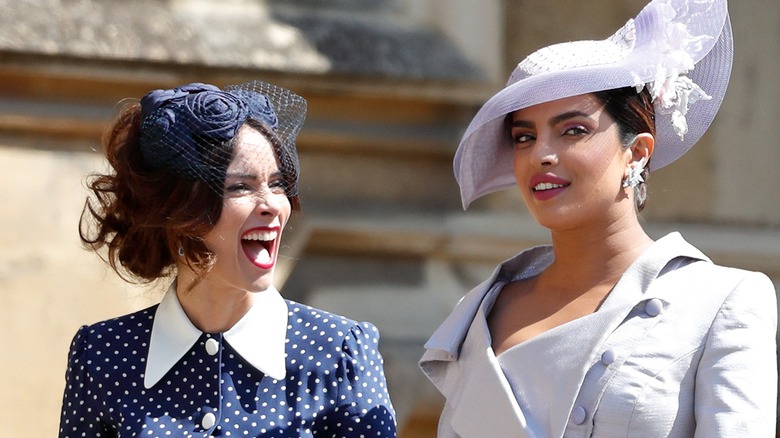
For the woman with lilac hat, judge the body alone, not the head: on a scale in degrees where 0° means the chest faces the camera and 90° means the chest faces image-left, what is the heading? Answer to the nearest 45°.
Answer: approximately 45°

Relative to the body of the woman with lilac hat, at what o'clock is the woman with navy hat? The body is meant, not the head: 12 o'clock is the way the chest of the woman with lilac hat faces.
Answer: The woman with navy hat is roughly at 1 o'clock from the woman with lilac hat.

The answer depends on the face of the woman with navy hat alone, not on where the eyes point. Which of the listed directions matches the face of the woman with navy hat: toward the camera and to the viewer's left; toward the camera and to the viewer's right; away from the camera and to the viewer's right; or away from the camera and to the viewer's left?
toward the camera and to the viewer's right

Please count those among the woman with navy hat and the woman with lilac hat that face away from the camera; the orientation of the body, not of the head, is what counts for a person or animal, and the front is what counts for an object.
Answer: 0

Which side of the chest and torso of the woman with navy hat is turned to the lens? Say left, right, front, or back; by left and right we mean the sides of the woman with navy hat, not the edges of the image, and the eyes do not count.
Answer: front

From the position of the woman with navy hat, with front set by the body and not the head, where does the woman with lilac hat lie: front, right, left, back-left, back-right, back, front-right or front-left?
left
